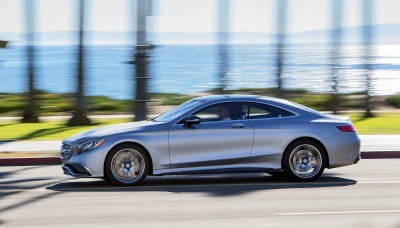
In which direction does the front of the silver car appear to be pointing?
to the viewer's left

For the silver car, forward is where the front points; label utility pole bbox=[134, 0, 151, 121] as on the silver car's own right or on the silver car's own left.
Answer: on the silver car's own right

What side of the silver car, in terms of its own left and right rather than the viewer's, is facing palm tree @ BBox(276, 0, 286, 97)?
right

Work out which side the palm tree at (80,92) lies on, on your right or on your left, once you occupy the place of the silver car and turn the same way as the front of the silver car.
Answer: on your right
